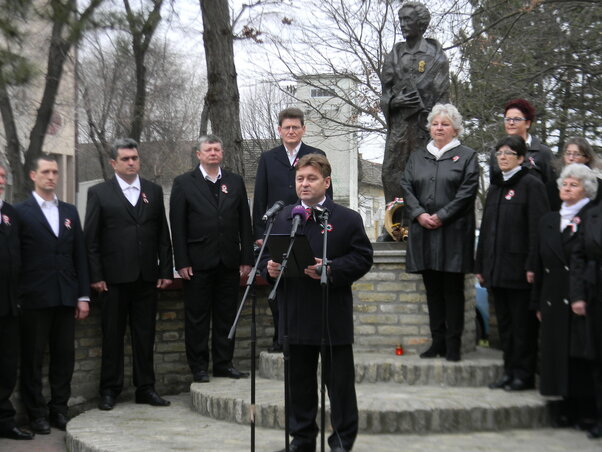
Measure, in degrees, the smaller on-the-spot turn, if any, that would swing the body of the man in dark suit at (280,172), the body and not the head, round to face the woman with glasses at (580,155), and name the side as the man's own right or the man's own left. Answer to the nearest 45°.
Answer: approximately 90° to the man's own left

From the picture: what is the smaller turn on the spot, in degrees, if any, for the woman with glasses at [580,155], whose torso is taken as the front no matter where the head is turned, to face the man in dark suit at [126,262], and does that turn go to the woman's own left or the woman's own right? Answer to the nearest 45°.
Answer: approximately 45° to the woman's own right

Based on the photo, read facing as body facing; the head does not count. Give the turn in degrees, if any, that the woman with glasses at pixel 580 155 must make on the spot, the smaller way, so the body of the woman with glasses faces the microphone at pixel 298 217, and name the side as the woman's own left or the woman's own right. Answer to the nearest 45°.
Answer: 0° — they already face it

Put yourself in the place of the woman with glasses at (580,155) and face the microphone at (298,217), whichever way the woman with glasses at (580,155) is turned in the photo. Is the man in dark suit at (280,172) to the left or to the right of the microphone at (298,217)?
right

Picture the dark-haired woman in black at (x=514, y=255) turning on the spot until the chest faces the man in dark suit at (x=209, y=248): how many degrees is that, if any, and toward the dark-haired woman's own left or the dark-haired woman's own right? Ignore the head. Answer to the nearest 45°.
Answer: approximately 45° to the dark-haired woman's own right

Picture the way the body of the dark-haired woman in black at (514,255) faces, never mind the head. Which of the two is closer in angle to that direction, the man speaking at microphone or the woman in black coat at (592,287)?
the man speaking at microphone

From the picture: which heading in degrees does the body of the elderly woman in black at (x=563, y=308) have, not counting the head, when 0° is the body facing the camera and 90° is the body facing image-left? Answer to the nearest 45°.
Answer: approximately 45°
